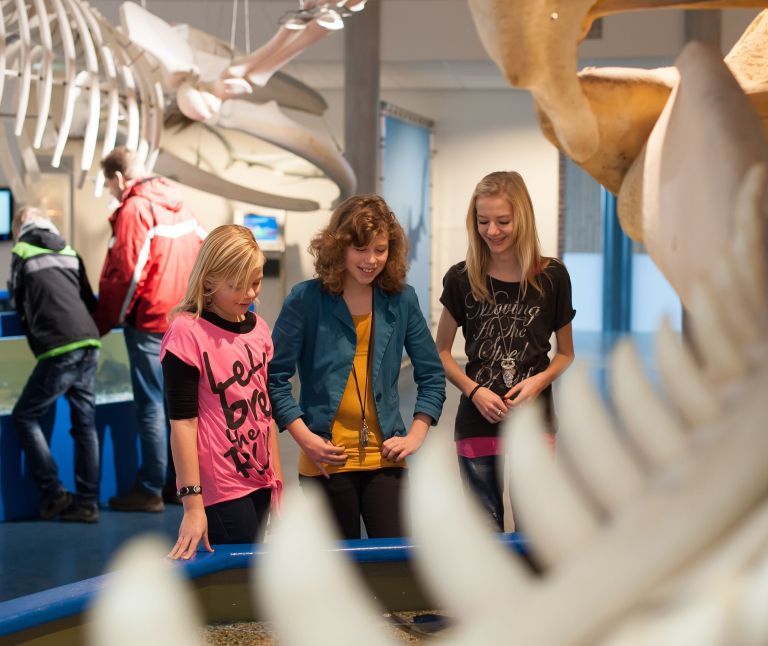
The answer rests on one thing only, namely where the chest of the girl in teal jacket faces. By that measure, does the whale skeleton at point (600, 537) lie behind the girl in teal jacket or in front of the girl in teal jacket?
in front

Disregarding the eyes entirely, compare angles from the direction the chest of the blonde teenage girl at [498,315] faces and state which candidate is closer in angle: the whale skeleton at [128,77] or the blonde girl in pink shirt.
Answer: the blonde girl in pink shirt

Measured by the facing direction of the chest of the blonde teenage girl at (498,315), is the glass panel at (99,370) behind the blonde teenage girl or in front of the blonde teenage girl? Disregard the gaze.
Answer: behind

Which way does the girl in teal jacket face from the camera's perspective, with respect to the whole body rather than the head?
toward the camera

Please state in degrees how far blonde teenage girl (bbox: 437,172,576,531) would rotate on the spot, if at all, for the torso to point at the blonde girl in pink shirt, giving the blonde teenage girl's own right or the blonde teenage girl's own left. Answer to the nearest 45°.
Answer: approximately 45° to the blonde teenage girl's own right

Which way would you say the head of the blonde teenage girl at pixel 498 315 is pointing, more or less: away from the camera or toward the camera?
toward the camera

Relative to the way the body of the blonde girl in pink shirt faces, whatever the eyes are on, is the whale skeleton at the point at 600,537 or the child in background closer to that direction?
the whale skeleton

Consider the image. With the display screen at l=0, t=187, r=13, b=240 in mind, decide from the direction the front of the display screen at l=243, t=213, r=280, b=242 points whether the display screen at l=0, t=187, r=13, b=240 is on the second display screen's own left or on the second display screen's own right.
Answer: on the second display screen's own right

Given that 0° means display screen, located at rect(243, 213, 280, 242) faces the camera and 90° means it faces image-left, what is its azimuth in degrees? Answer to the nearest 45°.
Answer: approximately 0°

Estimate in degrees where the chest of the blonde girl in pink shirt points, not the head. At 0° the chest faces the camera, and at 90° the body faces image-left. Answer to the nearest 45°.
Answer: approximately 315°
